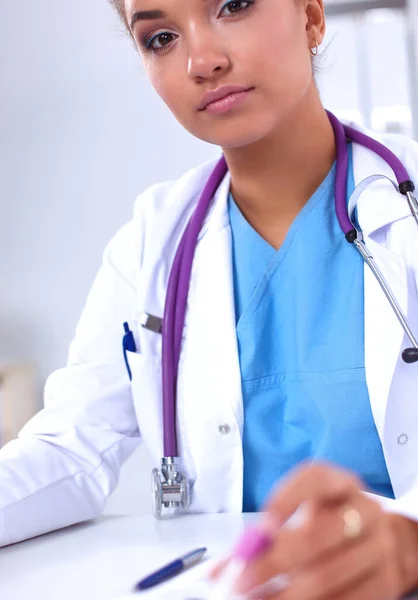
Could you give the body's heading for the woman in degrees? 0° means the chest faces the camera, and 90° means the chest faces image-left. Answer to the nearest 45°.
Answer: approximately 0°
